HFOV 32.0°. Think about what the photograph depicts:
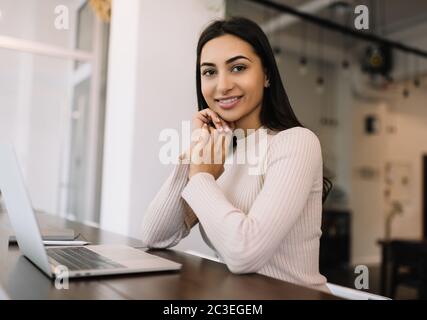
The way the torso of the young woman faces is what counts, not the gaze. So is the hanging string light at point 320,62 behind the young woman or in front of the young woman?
behind

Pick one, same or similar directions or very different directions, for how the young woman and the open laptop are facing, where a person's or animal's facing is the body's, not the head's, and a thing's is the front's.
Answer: very different directions

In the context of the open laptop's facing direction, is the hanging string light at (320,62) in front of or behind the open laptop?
in front

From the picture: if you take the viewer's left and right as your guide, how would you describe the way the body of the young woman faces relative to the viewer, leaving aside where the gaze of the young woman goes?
facing the viewer and to the left of the viewer

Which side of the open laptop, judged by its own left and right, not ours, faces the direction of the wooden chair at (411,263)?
front
